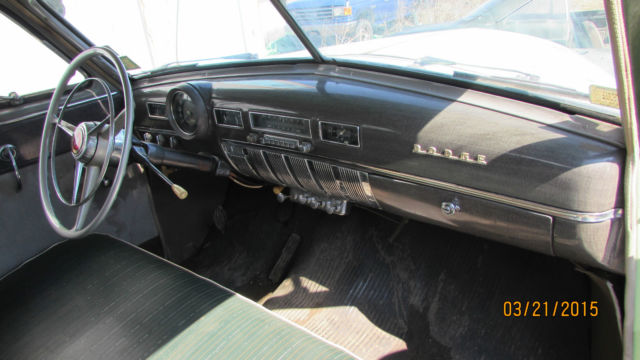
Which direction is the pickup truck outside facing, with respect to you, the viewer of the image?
facing the viewer and to the left of the viewer
